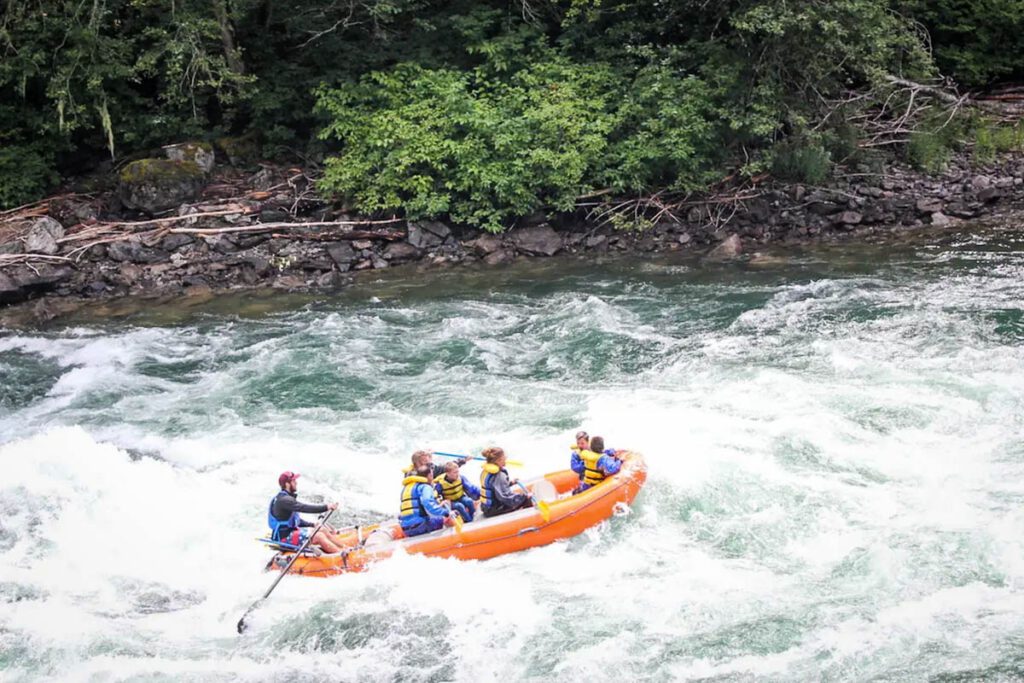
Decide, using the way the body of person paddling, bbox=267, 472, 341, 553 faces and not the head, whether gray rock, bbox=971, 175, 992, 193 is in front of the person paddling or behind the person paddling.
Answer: in front

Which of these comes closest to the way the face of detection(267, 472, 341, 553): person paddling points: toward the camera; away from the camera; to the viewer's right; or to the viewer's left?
to the viewer's right

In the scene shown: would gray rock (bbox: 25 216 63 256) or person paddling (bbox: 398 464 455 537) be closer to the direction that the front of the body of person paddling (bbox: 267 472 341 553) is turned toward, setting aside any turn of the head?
the person paddling

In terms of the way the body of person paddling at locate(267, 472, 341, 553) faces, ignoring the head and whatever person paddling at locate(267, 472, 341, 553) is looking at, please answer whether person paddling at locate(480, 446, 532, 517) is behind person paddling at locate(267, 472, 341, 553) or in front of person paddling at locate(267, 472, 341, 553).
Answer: in front

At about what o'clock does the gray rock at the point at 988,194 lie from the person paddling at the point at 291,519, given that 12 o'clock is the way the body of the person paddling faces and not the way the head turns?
The gray rock is roughly at 11 o'clock from the person paddling.

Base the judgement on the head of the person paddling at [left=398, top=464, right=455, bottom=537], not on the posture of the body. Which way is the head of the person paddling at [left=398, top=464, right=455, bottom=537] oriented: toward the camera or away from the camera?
away from the camera

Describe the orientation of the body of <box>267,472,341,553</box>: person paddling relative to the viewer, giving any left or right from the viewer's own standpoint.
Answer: facing to the right of the viewer

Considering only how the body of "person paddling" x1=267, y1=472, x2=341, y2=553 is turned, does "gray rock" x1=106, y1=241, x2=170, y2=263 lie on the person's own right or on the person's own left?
on the person's own left

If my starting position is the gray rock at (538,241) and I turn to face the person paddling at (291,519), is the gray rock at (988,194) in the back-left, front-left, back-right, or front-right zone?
back-left

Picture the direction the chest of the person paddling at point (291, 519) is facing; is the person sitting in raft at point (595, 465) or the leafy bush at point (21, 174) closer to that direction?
the person sitting in raft

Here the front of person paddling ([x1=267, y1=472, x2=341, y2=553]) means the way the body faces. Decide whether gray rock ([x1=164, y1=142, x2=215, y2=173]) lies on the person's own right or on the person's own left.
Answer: on the person's own left

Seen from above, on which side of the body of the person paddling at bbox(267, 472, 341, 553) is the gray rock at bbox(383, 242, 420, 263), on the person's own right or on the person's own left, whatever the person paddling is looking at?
on the person's own left

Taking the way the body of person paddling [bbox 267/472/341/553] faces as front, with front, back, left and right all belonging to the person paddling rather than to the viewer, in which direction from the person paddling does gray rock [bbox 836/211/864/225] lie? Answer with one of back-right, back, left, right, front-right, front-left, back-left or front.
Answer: front-left

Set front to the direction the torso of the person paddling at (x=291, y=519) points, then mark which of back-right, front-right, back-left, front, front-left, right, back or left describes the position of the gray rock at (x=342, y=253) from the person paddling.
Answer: left

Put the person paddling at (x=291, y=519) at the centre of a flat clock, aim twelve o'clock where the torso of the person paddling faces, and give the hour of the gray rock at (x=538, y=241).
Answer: The gray rock is roughly at 10 o'clock from the person paddling.
